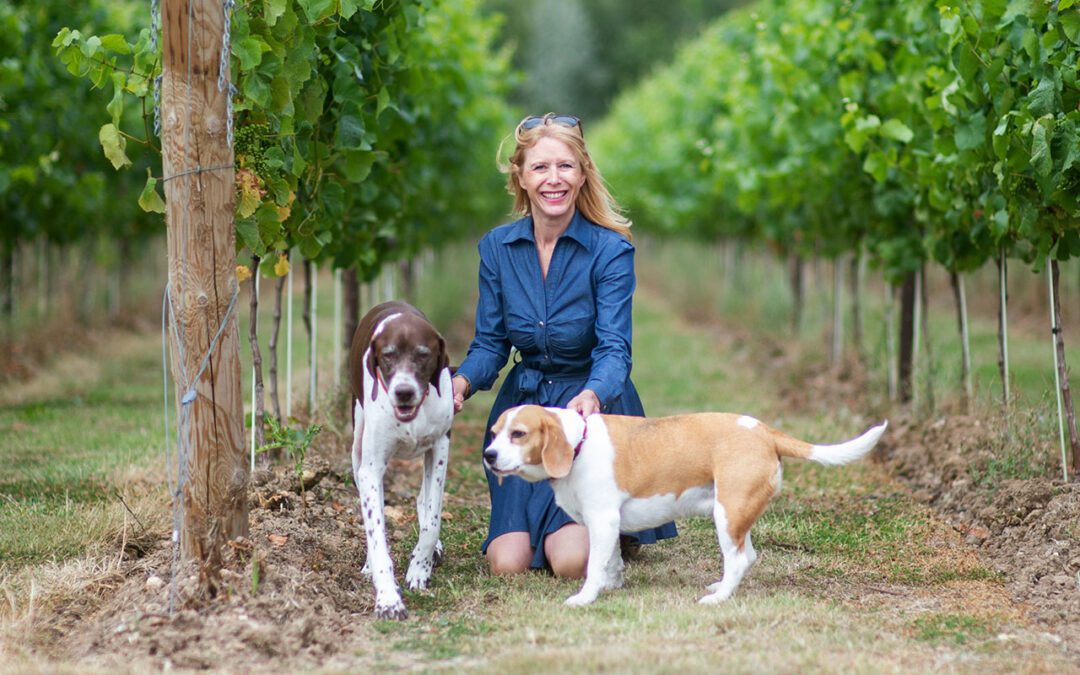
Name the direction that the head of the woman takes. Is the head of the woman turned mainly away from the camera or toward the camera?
toward the camera

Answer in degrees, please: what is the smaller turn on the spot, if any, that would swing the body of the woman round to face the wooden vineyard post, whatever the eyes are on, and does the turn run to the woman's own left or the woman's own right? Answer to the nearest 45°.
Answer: approximately 45° to the woman's own right

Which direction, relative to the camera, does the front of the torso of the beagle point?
to the viewer's left

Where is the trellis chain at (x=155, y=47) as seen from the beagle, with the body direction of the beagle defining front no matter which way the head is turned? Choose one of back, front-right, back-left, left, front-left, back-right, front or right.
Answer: front

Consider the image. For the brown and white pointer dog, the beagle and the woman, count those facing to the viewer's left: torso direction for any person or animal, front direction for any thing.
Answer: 1

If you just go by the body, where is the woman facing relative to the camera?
toward the camera

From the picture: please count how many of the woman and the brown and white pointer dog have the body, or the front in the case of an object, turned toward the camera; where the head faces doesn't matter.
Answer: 2

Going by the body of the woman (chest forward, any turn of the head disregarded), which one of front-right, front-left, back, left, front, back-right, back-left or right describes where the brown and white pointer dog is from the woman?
front-right

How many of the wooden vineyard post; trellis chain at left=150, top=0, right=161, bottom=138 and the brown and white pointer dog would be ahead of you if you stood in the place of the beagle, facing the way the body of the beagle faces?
3

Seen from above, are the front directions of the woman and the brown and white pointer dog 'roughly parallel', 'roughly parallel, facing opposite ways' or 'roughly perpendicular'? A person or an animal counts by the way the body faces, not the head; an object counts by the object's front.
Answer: roughly parallel

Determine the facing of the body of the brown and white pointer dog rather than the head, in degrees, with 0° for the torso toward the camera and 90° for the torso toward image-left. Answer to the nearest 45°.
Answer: approximately 0°
